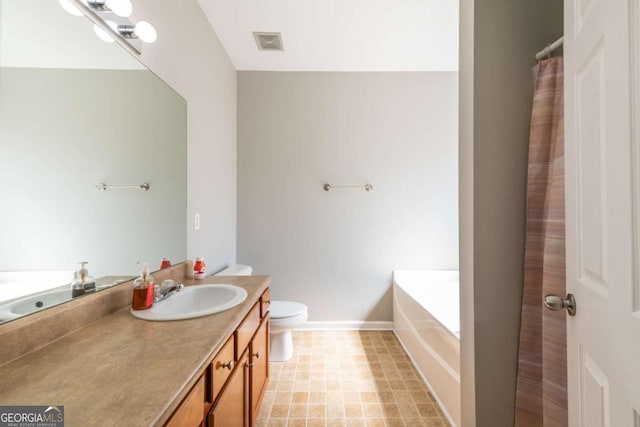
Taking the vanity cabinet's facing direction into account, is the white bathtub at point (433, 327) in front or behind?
in front

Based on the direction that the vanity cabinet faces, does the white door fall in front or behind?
in front

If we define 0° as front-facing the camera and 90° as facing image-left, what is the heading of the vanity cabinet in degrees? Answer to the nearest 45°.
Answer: approximately 270°
